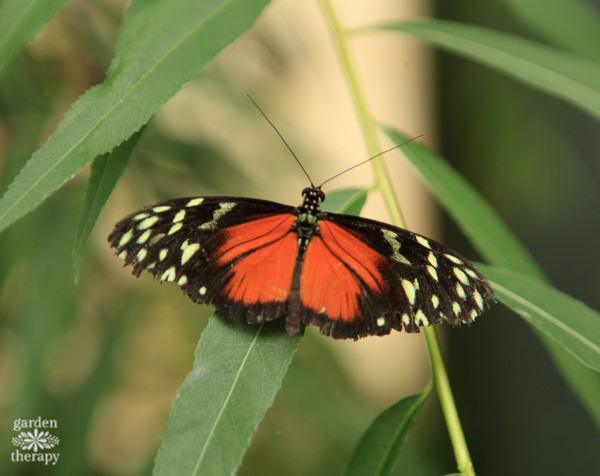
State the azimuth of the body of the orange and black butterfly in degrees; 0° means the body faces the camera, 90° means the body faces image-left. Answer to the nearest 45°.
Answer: approximately 180°
